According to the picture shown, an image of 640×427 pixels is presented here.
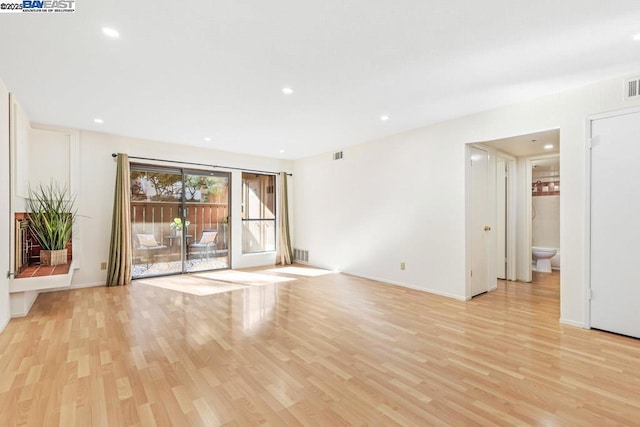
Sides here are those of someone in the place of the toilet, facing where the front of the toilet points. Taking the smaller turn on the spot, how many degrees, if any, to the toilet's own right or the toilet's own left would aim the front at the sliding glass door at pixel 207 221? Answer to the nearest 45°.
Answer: approximately 135° to the toilet's own right

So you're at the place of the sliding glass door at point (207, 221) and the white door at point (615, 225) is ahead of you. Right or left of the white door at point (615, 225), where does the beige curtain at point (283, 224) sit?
left

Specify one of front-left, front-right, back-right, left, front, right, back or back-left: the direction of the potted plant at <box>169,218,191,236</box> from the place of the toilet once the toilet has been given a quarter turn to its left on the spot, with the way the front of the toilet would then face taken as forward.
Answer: back-left

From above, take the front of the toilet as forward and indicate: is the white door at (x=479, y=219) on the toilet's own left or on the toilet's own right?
on the toilet's own right

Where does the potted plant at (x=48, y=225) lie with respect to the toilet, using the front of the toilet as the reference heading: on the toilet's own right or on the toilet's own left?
on the toilet's own right

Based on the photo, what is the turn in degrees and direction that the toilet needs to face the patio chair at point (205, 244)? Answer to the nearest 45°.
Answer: approximately 135° to its right

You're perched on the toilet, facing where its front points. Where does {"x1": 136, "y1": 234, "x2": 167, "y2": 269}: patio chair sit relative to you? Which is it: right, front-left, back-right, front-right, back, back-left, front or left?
back-right
